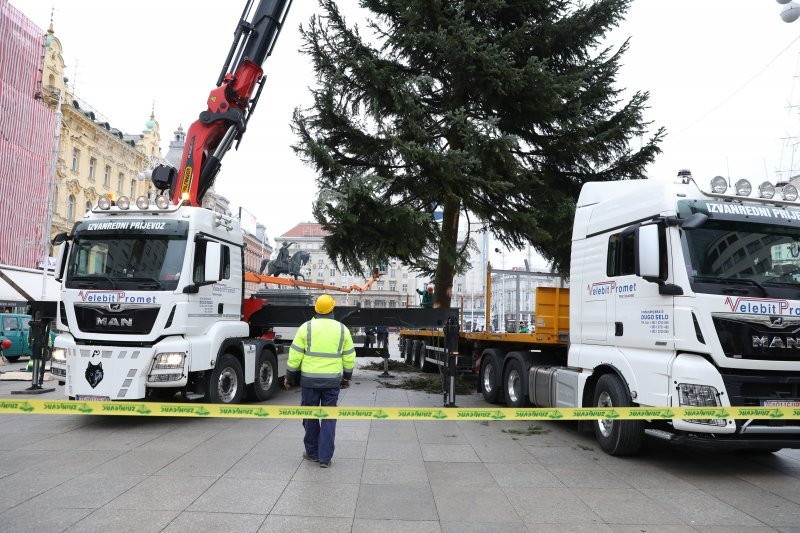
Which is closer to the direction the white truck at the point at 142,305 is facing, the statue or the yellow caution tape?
the yellow caution tape

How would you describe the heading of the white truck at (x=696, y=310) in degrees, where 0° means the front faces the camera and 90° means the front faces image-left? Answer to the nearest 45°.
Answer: approximately 315°

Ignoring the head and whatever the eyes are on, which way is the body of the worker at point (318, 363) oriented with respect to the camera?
away from the camera

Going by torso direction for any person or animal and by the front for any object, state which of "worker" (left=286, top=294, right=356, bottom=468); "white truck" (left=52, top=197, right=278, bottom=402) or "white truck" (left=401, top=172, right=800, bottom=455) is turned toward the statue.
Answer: the worker

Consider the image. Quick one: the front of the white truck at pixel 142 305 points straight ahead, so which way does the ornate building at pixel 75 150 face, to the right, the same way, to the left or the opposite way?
to the left

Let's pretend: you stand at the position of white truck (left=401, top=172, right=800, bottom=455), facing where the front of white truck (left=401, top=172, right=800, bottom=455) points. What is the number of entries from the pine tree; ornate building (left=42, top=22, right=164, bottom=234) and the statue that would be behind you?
3

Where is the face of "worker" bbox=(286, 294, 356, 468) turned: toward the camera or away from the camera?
away from the camera

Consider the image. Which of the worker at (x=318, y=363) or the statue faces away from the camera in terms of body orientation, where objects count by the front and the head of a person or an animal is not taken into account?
the worker

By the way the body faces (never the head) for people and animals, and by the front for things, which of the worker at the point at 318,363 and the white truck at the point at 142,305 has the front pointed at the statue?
the worker

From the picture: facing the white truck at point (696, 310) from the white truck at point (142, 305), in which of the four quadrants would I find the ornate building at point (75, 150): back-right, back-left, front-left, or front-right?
back-left

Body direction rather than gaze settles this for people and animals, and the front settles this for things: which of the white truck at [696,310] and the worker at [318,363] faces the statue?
the worker

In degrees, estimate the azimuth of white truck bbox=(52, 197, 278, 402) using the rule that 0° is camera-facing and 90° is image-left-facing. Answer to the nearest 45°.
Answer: approximately 45°

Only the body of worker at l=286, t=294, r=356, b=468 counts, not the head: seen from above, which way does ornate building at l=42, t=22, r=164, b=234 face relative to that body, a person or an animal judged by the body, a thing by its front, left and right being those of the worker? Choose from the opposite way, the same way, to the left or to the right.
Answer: to the right

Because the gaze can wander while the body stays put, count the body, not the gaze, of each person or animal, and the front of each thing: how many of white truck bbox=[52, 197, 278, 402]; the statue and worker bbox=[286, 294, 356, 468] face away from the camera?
1

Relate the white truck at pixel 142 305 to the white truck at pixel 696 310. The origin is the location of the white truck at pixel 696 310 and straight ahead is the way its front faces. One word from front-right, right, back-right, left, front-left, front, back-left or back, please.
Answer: back-right

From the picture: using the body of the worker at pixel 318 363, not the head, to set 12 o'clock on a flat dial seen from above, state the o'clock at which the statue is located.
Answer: The statue is roughly at 12 o'clock from the worker.
